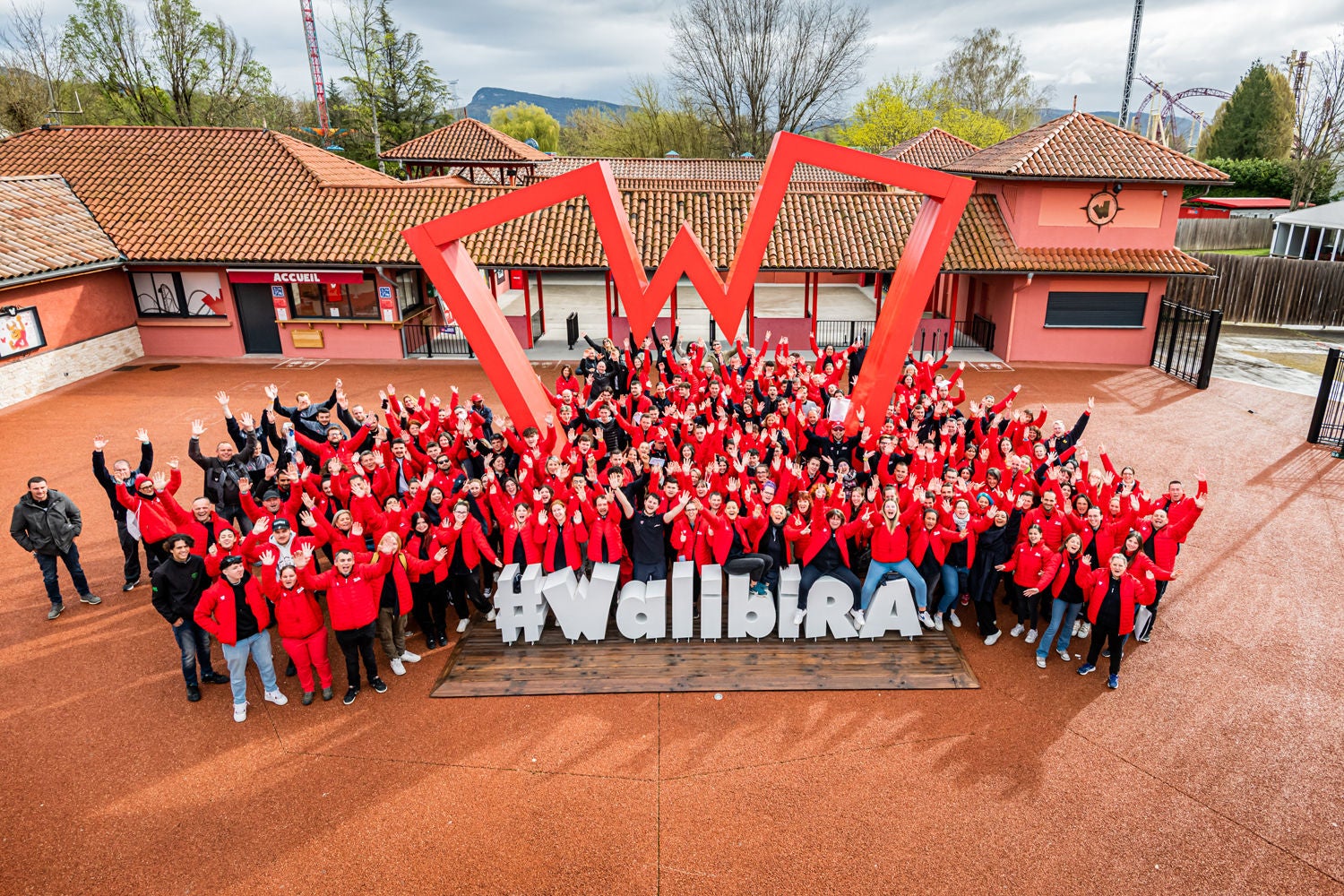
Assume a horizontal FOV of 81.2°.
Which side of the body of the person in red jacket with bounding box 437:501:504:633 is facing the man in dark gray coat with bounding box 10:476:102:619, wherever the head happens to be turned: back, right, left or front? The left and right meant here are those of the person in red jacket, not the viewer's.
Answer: right

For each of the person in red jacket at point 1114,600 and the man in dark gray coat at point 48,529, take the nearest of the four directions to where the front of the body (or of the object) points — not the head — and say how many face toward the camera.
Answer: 2

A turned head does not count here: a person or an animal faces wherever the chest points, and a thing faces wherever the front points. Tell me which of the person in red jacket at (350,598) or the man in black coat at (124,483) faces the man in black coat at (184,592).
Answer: the man in black coat at (124,483)
